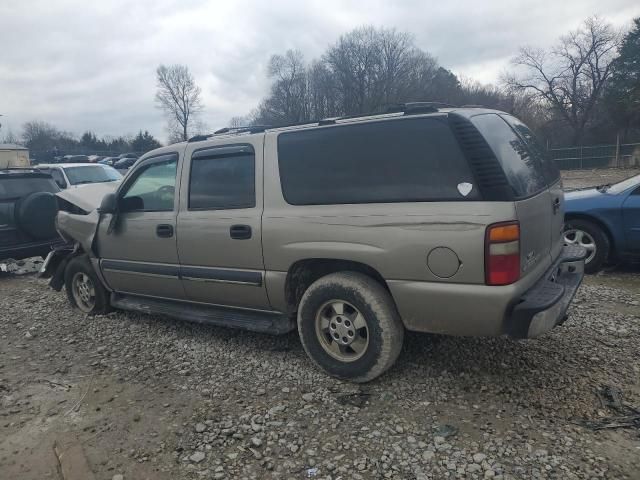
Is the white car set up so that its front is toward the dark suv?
no

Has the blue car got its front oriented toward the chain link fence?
no

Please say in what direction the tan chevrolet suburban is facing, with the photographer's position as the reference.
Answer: facing away from the viewer and to the left of the viewer

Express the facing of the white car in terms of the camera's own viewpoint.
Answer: facing the viewer and to the right of the viewer

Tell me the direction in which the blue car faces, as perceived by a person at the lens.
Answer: facing to the left of the viewer

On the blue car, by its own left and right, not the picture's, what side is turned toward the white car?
front

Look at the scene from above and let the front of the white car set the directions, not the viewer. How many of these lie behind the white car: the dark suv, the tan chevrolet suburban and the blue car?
0

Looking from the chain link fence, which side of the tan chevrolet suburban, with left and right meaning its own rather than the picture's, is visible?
right

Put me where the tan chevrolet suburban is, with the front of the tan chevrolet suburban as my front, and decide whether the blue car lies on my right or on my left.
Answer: on my right

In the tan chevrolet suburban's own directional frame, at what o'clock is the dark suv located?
The dark suv is roughly at 12 o'clock from the tan chevrolet suburban.

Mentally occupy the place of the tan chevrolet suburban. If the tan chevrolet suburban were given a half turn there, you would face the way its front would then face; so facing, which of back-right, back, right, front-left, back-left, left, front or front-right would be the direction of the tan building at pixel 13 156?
back

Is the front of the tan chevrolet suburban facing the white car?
yes

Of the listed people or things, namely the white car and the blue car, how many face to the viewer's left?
1

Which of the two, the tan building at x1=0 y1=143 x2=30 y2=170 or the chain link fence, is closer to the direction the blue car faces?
the tan building

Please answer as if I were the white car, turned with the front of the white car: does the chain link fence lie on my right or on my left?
on my left
